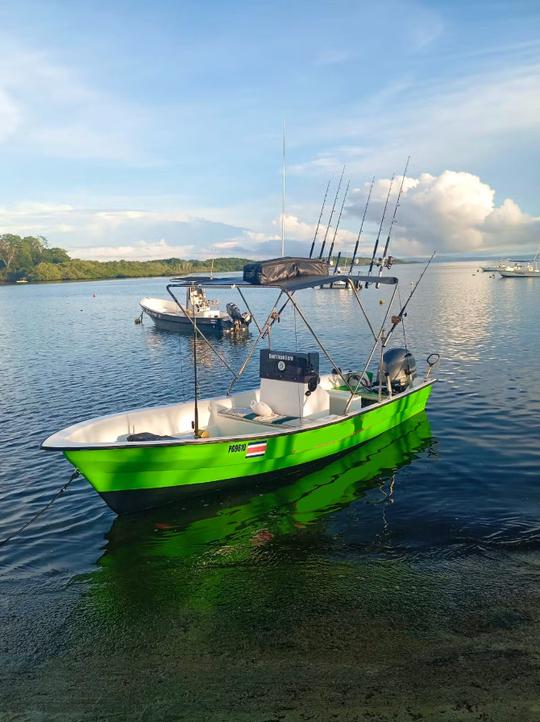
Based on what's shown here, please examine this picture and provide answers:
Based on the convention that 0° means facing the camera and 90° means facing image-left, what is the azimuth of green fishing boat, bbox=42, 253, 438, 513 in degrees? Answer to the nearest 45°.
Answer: approximately 45°

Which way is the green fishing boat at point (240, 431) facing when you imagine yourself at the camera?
facing the viewer and to the left of the viewer
